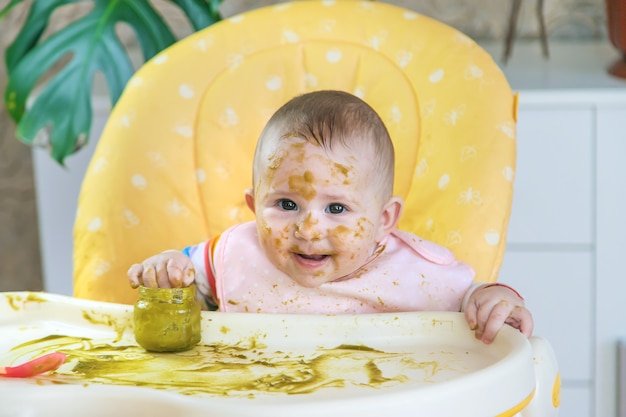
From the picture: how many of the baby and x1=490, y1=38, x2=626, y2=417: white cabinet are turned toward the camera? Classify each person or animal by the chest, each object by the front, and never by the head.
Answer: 2

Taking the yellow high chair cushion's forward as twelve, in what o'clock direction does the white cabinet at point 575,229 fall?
The white cabinet is roughly at 8 o'clock from the yellow high chair cushion.

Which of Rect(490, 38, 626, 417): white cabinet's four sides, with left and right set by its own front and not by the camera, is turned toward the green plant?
right

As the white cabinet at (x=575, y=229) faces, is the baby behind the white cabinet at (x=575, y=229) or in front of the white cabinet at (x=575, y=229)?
in front

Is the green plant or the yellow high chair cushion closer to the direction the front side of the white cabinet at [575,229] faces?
the yellow high chair cushion

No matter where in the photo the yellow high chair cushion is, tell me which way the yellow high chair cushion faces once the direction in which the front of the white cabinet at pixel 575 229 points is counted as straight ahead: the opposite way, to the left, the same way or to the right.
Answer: the same way

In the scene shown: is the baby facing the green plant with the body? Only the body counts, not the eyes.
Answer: no

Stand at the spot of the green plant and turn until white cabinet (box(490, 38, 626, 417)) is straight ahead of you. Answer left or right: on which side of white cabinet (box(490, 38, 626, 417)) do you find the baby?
right

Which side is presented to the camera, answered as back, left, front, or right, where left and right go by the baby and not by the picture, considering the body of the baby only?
front

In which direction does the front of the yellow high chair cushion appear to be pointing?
toward the camera

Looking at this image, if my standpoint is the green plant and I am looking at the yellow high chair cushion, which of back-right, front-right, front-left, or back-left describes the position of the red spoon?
front-right

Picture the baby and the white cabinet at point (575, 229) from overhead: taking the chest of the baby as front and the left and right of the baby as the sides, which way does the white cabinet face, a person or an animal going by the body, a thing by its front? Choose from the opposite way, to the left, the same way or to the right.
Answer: the same way

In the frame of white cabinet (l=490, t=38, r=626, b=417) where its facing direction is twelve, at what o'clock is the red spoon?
The red spoon is roughly at 1 o'clock from the white cabinet.

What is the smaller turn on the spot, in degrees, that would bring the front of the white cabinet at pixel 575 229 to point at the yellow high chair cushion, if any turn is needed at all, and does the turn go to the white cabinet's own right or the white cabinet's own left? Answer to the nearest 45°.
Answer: approximately 45° to the white cabinet's own right
